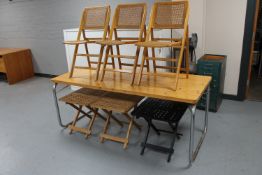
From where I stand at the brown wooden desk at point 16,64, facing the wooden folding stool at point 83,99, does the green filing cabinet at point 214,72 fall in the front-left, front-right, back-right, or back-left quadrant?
front-left

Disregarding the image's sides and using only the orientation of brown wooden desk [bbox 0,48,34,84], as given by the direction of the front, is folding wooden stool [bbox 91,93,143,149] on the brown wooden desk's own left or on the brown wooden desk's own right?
on the brown wooden desk's own left

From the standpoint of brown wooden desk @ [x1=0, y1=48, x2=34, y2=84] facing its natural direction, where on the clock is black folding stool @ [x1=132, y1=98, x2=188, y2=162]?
The black folding stool is roughly at 10 o'clock from the brown wooden desk.

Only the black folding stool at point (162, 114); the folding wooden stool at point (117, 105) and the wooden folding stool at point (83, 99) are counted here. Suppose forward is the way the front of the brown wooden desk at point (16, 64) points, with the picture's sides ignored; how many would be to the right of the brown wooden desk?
0

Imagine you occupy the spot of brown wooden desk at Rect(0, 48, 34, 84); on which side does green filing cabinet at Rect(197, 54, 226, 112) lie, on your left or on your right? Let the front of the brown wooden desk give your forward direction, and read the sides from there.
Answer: on your left

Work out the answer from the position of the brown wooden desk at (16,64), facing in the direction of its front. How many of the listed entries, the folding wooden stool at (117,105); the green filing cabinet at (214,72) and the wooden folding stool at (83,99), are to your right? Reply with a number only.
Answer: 0

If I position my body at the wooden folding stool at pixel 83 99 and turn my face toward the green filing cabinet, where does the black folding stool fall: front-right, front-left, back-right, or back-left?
front-right

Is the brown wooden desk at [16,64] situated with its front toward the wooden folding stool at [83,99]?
no

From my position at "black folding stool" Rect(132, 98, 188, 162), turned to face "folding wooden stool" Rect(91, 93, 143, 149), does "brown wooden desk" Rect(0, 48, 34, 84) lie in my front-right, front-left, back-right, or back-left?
front-right

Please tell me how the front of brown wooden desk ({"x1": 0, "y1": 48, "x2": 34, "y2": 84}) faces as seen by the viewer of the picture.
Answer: facing the viewer and to the left of the viewer

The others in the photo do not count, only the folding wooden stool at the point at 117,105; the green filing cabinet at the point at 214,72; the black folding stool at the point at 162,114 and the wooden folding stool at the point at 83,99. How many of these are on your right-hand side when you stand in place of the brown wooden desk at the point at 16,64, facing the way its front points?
0
